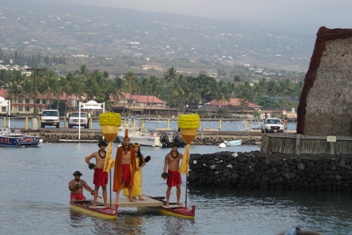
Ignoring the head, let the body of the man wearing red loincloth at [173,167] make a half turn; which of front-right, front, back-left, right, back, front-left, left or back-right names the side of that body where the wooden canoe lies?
left

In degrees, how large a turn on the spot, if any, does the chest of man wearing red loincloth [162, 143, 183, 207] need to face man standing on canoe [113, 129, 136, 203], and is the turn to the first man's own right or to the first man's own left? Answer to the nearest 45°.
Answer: approximately 90° to the first man's own right

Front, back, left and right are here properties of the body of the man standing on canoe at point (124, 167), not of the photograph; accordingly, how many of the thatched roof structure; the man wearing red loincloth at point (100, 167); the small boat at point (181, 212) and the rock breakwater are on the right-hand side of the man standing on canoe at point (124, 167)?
1

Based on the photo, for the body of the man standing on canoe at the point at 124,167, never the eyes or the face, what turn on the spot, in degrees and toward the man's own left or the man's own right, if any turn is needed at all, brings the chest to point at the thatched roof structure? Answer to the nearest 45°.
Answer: approximately 135° to the man's own left

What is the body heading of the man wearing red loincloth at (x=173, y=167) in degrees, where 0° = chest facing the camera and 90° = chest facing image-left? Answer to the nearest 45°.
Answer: approximately 0°

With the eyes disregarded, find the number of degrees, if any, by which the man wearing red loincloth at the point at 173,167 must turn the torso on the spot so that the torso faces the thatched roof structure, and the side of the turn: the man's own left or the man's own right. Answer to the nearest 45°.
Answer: approximately 135° to the man's own left

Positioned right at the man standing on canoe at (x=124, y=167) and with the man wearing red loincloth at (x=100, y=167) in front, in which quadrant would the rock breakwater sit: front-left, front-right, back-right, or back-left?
back-right

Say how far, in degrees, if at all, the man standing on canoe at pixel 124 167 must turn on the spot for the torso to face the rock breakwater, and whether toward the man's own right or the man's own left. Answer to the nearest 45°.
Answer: approximately 135° to the man's own left

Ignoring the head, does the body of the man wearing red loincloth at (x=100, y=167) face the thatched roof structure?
no

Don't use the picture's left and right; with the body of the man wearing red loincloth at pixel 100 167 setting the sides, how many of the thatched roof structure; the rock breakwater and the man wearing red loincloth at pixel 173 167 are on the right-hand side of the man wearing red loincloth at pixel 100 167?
0

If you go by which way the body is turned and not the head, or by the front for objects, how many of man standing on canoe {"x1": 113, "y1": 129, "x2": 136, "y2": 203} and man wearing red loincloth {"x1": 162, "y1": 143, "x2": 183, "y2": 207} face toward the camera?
2

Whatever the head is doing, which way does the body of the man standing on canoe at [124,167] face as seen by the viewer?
toward the camera

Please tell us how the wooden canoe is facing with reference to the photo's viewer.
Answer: facing the viewer and to the right of the viewer
